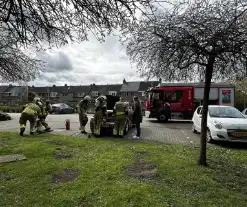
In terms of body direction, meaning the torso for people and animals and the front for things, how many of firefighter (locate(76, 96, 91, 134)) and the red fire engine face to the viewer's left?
1

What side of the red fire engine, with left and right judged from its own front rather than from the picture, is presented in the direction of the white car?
left

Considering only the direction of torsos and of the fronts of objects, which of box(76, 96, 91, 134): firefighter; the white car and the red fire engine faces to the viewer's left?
the red fire engine

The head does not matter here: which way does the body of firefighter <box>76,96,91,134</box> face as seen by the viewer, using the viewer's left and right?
facing to the right of the viewer

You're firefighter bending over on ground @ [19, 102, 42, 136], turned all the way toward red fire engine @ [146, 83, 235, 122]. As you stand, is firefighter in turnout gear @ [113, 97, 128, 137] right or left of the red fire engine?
right

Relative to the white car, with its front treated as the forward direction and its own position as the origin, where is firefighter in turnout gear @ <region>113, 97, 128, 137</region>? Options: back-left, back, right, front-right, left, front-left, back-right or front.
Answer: back-right

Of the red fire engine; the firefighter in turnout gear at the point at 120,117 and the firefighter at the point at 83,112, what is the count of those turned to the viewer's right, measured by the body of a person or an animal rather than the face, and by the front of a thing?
1

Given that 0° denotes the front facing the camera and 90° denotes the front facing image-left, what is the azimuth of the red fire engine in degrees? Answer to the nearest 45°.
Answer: approximately 90°

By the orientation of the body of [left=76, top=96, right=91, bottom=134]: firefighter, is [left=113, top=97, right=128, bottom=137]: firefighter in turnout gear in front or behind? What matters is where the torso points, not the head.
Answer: in front

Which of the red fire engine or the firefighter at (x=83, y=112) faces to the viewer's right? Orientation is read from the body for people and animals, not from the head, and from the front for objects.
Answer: the firefighter
